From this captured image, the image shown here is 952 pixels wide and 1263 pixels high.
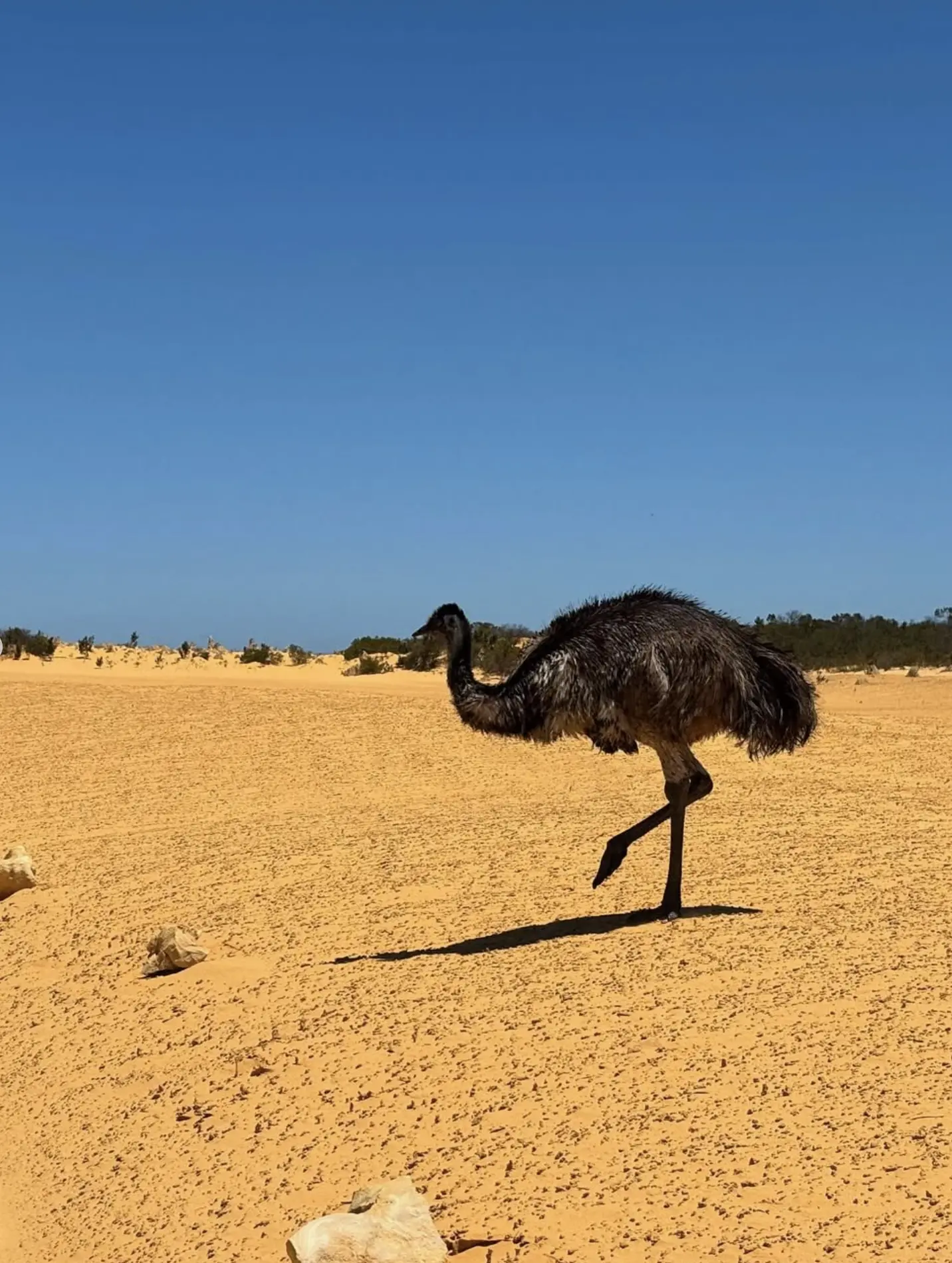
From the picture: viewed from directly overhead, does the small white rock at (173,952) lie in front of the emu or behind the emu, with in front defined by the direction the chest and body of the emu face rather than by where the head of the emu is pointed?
in front

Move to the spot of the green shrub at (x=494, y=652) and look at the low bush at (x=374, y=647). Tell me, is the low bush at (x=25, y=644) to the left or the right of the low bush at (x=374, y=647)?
left

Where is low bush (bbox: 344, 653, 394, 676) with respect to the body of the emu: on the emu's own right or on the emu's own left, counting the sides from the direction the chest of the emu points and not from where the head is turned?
on the emu's own right

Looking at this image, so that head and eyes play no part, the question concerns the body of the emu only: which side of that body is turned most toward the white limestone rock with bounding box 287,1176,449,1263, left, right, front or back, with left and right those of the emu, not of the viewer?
left

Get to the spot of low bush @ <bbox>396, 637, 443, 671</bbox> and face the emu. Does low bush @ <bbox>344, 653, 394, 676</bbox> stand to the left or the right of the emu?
right

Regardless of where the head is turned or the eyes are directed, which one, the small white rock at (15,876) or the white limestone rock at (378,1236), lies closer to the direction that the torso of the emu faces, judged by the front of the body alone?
the small white rock

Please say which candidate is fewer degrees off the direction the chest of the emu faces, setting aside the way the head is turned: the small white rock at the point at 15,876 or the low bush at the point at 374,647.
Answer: the small white rock

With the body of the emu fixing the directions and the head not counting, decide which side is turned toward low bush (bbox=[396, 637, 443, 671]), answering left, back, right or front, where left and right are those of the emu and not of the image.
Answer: right

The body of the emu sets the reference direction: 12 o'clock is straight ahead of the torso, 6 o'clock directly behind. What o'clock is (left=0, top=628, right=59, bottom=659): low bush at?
The low bush is roughly at 2 o'clock from the emu.

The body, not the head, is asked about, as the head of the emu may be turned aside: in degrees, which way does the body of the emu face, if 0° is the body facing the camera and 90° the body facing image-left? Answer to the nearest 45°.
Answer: approximately 90°

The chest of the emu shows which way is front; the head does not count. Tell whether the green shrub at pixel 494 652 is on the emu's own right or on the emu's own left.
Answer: on the emu's own right

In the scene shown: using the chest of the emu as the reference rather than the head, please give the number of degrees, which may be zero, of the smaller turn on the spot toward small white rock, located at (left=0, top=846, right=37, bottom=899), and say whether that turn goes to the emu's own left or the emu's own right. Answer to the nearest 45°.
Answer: approximately 45° to the emu's own right
